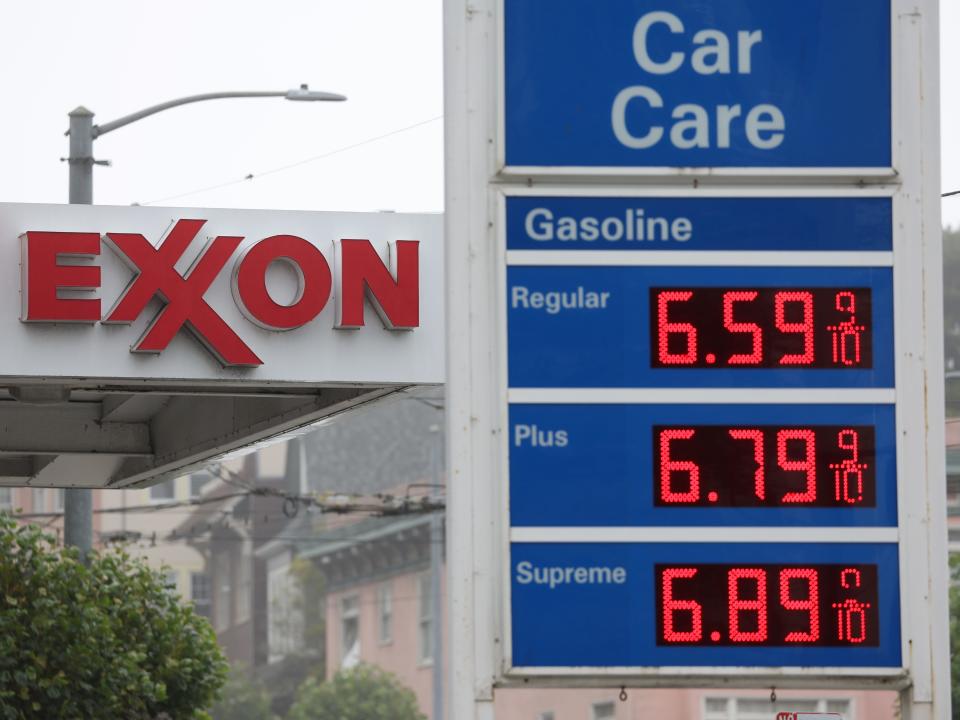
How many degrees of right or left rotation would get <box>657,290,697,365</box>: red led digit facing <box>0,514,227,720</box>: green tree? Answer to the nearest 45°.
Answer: approximately 135° to its right

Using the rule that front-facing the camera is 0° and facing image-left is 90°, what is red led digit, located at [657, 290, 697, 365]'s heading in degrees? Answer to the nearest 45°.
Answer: approximately 0°

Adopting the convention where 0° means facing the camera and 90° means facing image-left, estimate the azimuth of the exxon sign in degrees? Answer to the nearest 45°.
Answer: approximately 0°

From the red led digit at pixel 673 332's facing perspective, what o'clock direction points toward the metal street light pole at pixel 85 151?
The metal street light pole is roughly at 5 o'clock from the red led digit.

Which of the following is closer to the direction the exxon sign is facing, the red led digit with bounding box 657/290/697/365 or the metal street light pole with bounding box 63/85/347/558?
the red led digit

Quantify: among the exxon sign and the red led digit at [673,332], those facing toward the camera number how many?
2
